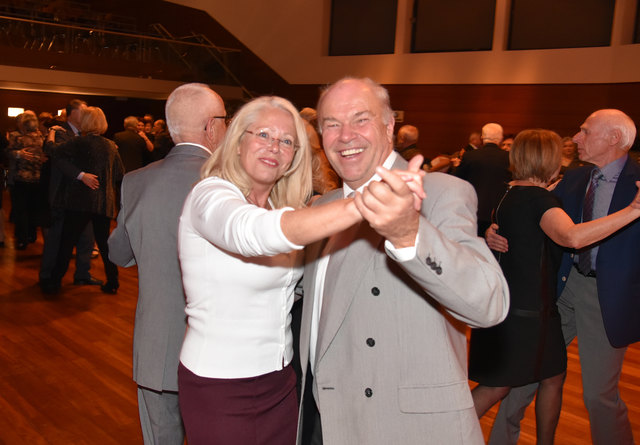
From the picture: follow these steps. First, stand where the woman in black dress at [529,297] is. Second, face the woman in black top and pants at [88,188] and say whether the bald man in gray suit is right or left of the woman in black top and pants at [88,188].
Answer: left

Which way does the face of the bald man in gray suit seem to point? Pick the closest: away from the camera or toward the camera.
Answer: away from the camera

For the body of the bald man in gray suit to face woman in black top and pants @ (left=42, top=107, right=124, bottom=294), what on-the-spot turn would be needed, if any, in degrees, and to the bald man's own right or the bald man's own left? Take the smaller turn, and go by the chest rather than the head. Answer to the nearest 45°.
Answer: approximately 45° to the bald man's own left

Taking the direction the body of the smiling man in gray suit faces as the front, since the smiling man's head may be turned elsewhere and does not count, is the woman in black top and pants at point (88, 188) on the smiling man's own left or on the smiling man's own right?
on the smiling man's own right

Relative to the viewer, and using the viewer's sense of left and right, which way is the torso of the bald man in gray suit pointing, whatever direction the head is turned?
facing away from the viewer and to the right of the viewer

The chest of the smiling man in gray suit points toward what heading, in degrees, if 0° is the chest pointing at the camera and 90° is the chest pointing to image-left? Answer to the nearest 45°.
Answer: approximately 45°

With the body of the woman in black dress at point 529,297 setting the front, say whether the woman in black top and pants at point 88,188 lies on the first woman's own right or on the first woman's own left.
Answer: on the first woman's own left

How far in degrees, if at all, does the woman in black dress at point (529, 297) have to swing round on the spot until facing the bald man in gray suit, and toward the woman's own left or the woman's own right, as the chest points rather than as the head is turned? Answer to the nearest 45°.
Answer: approximately 180°

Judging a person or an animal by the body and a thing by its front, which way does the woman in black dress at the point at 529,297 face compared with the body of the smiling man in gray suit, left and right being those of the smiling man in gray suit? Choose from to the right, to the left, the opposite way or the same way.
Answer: the opposite way

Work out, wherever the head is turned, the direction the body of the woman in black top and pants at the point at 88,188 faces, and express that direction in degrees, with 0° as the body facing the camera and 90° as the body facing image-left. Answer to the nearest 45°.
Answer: approximately 135°

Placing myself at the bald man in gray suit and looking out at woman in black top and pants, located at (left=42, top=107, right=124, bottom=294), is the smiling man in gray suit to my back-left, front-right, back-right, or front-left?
back-right

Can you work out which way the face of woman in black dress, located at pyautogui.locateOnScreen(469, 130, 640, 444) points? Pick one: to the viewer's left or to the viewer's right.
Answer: to the viewer's right

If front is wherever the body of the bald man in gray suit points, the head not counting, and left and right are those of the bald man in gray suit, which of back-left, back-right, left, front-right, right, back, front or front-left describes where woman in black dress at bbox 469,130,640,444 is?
front-right

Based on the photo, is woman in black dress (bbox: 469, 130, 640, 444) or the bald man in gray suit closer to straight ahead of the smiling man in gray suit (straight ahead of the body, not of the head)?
the bald man in gray suit

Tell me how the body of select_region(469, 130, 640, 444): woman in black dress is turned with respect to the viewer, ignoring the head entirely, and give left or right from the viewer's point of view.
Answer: facing away from the viewer and to the right of the viewer
